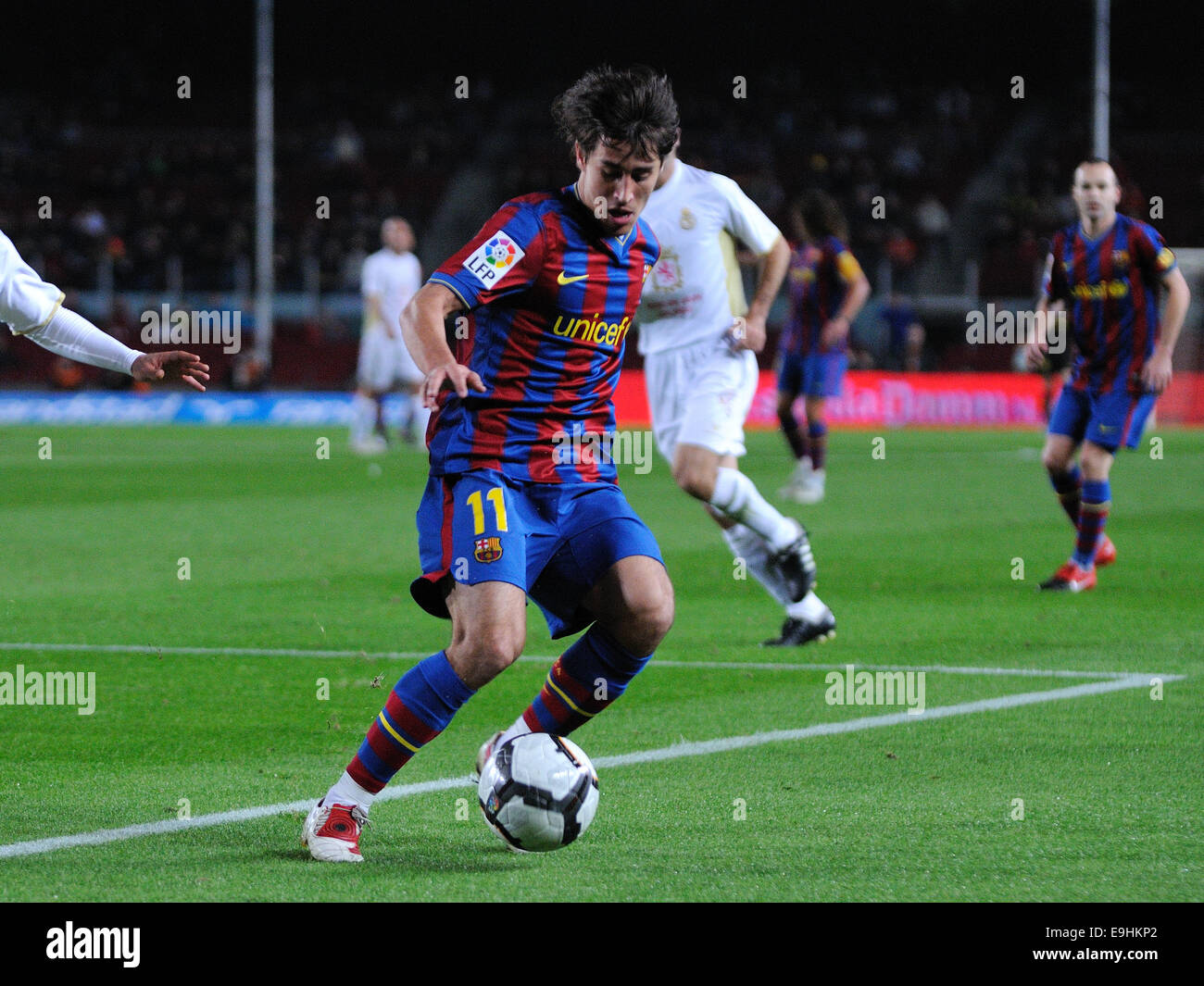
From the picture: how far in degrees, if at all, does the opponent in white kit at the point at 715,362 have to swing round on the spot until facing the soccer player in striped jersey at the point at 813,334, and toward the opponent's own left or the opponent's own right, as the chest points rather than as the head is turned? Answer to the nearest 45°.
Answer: approximately 135° to the opponent's own right

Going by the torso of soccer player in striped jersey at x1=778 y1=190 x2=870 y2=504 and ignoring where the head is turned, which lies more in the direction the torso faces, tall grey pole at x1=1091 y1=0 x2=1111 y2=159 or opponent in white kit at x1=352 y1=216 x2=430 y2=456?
the opponent in white kit

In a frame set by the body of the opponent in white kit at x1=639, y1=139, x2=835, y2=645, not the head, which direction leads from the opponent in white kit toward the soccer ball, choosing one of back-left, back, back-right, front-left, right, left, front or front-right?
front-left

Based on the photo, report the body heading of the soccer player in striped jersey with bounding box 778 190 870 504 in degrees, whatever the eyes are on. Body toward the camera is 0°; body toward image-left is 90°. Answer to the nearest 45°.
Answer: approximately 45°

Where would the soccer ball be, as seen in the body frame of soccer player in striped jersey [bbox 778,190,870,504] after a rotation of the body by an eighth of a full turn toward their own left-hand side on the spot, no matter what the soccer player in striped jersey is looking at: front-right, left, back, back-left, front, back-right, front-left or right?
front

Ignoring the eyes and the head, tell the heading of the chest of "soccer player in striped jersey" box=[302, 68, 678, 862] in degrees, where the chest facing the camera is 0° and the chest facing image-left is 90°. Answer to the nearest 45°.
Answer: approximately 315°

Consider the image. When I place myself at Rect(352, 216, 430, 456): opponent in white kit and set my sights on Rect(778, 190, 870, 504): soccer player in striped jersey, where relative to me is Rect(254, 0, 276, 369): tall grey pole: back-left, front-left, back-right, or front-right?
back-left

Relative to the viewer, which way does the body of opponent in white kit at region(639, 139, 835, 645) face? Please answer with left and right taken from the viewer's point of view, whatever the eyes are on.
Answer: facing the viewer and to the left of the viewer
